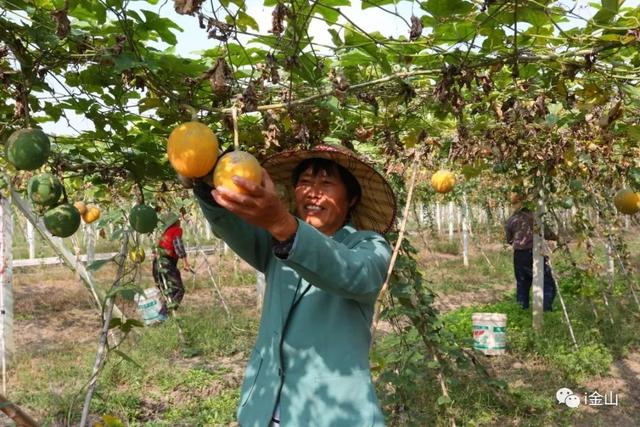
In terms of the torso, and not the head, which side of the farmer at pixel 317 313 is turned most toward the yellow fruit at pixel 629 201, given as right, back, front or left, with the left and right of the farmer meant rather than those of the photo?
back

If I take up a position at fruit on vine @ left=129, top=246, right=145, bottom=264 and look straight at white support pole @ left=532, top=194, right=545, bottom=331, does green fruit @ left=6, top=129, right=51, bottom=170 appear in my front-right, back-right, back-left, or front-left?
back-right

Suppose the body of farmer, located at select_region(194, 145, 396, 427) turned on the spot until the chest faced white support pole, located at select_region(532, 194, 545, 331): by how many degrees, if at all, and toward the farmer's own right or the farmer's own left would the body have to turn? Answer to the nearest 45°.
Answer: approximately 180°

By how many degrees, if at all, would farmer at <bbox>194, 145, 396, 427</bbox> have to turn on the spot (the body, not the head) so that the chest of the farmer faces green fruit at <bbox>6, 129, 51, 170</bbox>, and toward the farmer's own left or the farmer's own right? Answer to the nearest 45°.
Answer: approximately 45° to the farmer's own right

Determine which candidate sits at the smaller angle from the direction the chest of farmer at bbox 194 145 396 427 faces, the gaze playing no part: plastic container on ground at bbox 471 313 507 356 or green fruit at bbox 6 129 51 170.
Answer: the green fruit

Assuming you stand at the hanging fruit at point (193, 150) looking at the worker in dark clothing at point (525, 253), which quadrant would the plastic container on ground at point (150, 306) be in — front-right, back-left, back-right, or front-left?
front-left

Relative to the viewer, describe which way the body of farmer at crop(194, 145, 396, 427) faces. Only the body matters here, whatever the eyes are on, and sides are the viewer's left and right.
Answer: facing the viewer and to the left of the viewer

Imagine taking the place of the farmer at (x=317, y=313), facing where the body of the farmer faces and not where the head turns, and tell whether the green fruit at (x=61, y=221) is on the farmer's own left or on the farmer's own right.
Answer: on the farmer's own right

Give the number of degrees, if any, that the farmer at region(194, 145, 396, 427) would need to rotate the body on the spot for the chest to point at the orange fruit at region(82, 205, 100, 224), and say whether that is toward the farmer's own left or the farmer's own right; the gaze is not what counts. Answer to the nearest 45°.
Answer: approximately 90° to the farmer's own right

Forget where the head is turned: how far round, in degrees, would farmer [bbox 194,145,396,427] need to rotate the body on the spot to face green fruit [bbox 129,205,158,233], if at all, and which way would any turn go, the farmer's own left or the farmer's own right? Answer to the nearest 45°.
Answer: approximately 90° to the farmer's own right

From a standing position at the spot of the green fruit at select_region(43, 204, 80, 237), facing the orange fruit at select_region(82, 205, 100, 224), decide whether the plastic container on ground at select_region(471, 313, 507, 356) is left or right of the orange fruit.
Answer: right

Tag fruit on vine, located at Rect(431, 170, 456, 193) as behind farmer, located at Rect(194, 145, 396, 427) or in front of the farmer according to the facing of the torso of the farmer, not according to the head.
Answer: behind
